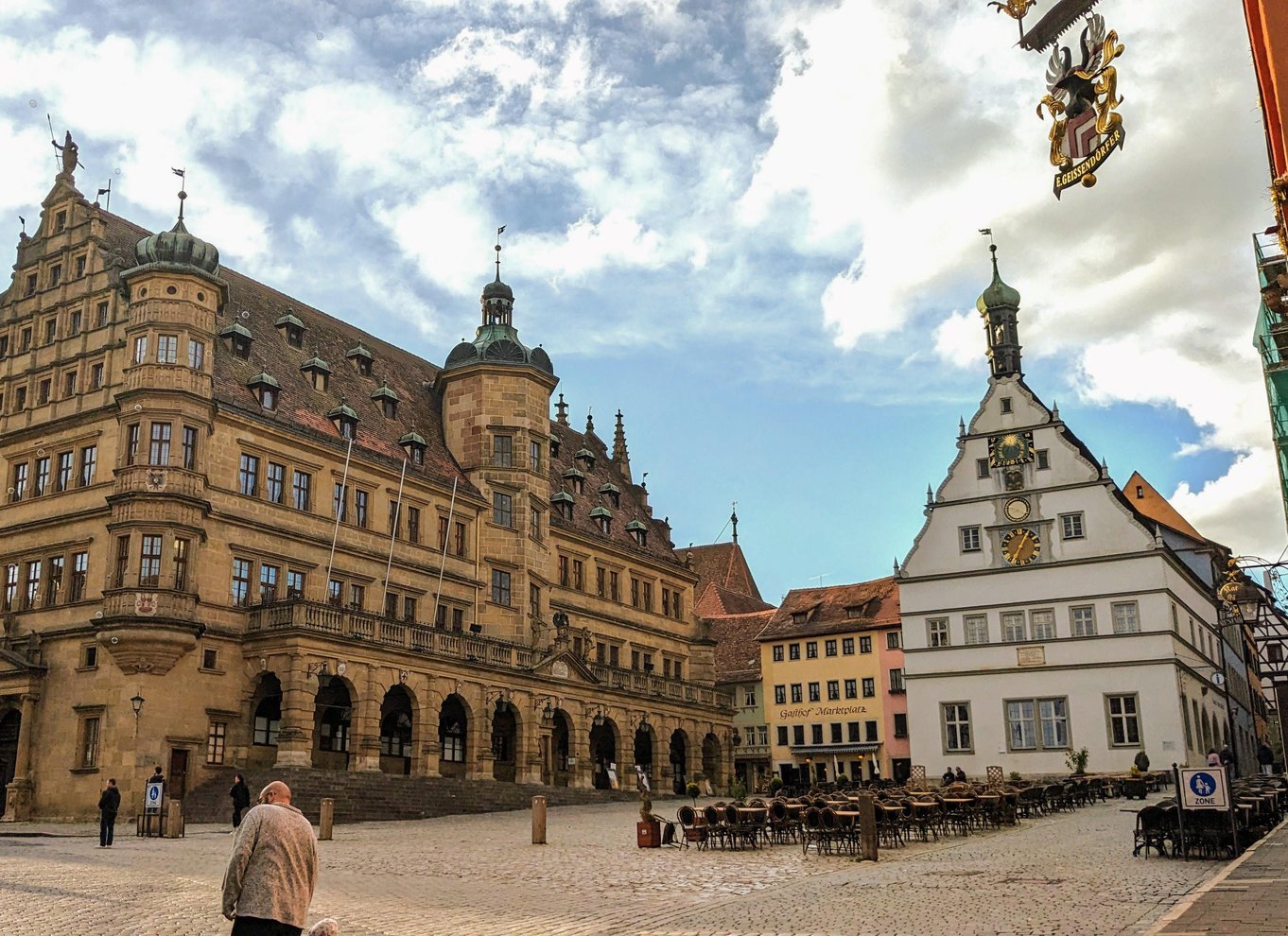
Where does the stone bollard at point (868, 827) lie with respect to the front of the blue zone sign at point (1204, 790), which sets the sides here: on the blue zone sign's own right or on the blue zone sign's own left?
on the blue zone sign's own right

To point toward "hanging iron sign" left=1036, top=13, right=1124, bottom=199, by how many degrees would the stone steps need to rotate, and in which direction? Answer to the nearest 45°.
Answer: approximately 45° to its right

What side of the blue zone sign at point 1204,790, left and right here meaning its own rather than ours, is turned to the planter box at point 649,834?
right

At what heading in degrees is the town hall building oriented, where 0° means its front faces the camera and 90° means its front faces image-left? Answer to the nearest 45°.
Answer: approximately 315°

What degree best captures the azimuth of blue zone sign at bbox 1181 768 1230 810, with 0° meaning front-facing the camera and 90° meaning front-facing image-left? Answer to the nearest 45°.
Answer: approximately 0°

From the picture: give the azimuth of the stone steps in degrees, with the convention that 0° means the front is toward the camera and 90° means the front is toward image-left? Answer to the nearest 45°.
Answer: approximately 315°

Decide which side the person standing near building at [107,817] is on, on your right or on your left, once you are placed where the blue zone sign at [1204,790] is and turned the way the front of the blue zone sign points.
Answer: on your right

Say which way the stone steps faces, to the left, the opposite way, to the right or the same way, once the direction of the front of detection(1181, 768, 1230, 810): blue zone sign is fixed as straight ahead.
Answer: to the left

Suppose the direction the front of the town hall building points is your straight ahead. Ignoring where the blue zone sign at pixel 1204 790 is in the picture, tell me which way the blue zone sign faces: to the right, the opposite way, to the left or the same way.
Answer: to the right
